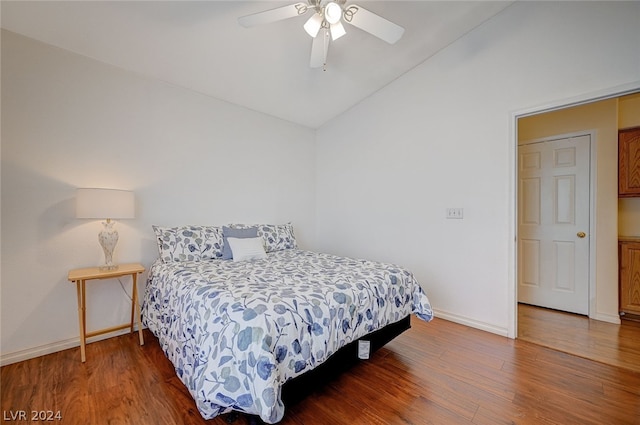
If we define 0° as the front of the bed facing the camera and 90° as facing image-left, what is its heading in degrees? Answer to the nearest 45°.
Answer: approximately 315°

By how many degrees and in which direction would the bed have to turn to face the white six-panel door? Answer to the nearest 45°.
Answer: approximately 45° to its left

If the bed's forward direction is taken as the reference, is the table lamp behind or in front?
behind

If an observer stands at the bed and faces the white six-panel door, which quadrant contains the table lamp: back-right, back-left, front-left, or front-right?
back-left
